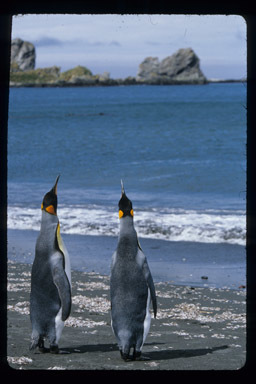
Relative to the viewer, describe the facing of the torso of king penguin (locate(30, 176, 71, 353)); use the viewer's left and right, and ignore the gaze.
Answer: facing away from the viewer and to the right of the viewer

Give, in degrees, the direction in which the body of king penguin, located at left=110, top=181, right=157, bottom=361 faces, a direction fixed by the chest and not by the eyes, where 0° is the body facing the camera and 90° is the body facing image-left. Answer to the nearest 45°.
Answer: approximately 180°

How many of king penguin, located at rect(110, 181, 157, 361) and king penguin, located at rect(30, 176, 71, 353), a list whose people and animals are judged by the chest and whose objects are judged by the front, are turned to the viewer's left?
0
